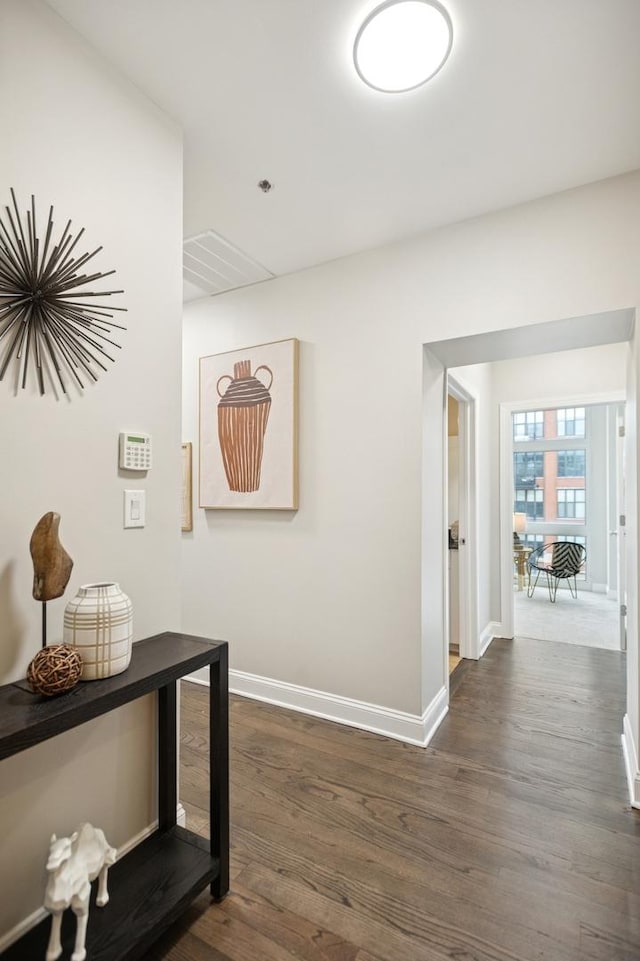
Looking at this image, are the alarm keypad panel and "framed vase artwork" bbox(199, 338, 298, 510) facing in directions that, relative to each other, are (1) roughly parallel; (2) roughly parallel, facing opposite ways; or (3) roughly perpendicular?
roughly perpendicular

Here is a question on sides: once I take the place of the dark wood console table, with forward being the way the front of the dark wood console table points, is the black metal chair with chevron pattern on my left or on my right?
on my left

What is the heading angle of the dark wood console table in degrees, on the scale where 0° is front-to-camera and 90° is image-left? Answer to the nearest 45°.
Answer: approximately 315°

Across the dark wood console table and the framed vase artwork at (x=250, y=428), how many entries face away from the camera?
0

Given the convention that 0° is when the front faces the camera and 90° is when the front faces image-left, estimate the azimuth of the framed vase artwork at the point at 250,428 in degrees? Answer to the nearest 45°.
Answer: approximately 45°

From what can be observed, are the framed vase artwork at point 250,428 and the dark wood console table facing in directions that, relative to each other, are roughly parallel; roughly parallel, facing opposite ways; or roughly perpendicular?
roughly perpendicular

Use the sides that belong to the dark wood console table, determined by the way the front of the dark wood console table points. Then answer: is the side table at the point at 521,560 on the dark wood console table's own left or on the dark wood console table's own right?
on the dark wood console table's own left

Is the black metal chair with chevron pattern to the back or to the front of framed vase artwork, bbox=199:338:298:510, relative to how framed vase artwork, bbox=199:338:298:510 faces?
to the back

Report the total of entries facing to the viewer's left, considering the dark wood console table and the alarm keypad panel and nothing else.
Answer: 0

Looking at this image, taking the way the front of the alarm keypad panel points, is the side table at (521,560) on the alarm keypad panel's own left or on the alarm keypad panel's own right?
on the alarm keypad panel's own left
